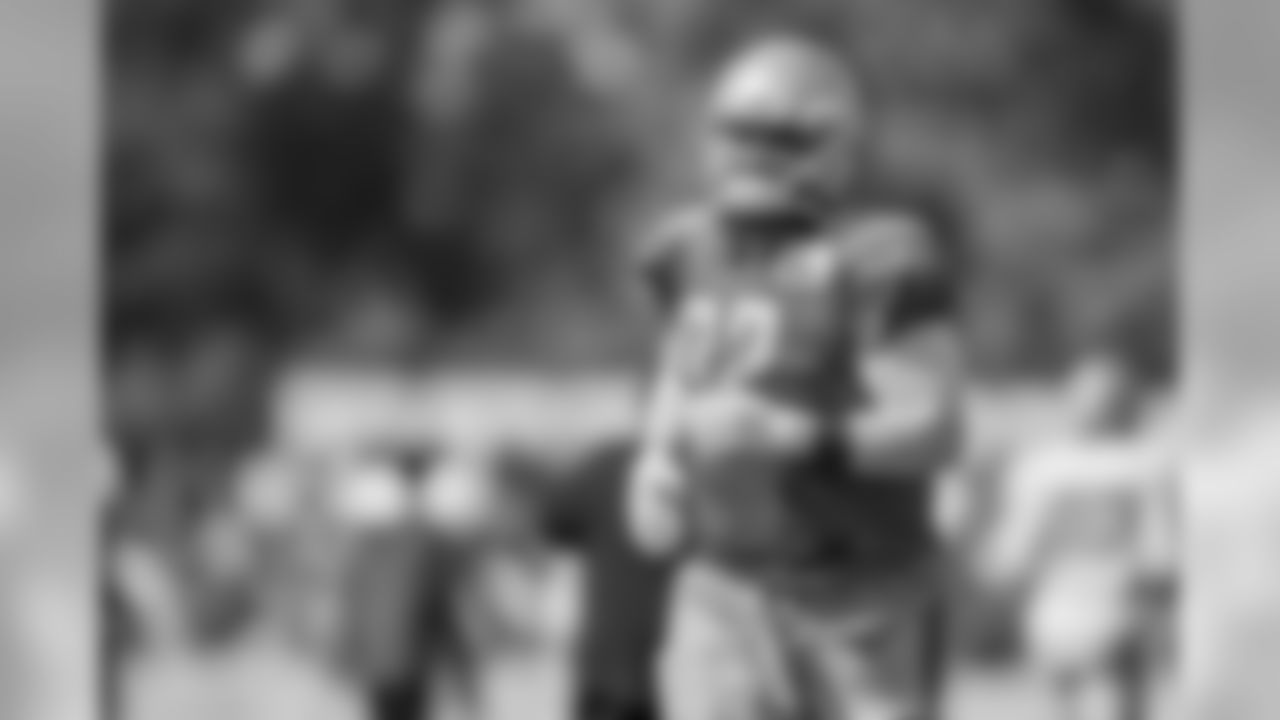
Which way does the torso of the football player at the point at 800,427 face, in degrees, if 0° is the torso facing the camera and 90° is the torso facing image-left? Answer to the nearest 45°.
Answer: approximately 45°

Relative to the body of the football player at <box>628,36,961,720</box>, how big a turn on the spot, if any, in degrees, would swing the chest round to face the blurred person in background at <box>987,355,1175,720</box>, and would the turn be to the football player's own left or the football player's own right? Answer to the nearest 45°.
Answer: approximately 135° to the football player's own left
